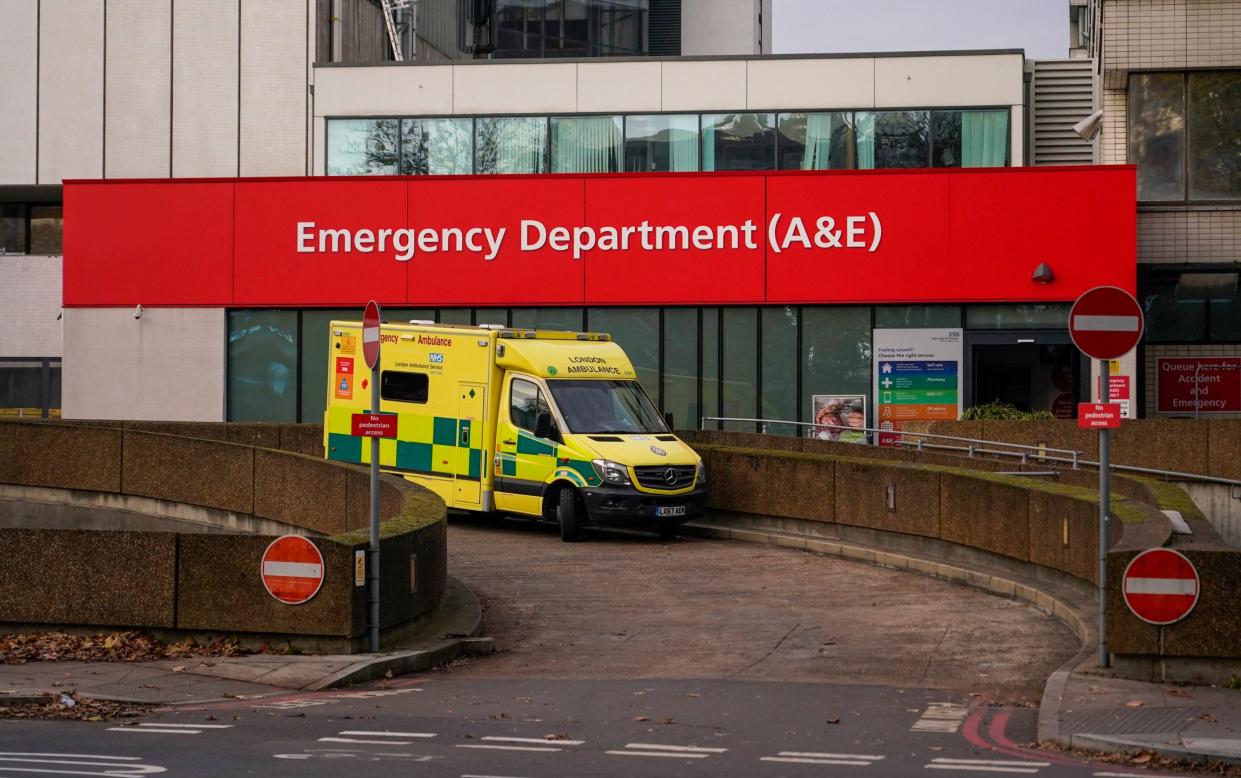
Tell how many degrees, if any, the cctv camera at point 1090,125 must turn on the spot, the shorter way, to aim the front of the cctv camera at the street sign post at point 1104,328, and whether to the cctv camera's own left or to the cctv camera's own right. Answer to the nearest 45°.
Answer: approximately 45° to the cctv camera's own left

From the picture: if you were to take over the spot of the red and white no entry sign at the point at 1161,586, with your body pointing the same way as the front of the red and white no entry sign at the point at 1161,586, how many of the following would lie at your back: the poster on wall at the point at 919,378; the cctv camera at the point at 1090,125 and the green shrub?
3

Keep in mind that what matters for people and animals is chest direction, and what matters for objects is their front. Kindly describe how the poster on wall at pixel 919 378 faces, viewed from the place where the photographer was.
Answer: facing the viewer

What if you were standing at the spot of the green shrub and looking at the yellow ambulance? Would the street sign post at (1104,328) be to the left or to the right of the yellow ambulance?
left

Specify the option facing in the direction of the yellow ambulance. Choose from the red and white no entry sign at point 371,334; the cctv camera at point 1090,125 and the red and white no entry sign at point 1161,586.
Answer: the cctv camera

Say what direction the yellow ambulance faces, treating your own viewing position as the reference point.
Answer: facing the viewer and to the right of the viewer

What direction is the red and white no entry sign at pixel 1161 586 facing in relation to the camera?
toward the camera

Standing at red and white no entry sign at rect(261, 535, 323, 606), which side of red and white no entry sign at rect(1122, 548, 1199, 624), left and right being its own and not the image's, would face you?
right

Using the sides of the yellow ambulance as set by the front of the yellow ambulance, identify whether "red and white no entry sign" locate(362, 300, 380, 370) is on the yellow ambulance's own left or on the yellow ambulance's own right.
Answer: on the yellow ambulance's own right

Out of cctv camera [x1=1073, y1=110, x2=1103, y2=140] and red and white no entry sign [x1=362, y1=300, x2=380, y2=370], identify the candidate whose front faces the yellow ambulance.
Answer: the cctv camera
